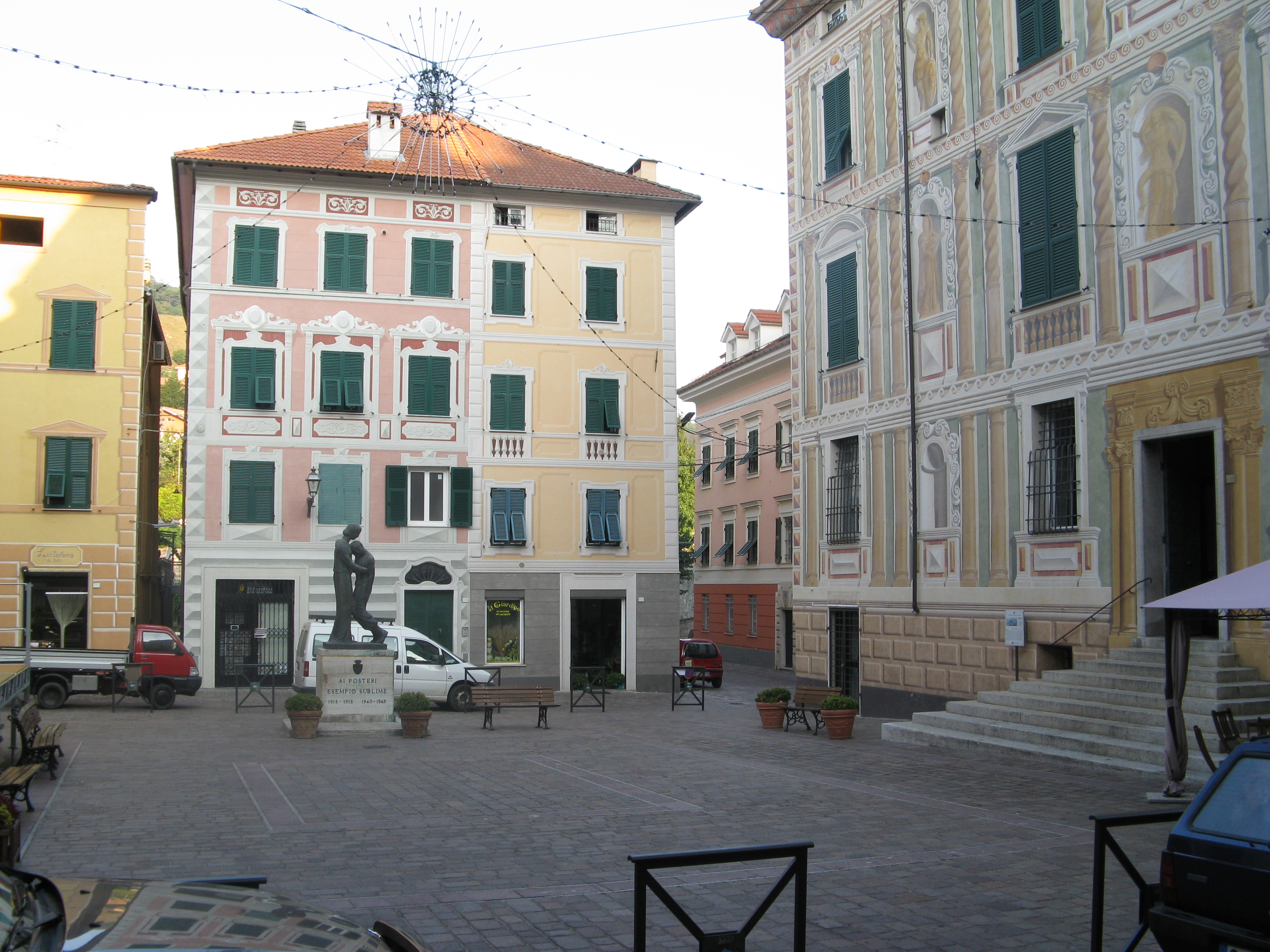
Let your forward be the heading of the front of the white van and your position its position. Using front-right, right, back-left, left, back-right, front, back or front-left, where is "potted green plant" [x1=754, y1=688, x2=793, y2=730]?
front-right

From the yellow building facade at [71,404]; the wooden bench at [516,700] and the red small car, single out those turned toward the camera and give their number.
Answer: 2

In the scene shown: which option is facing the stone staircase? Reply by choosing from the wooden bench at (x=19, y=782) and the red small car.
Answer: the wooden bench

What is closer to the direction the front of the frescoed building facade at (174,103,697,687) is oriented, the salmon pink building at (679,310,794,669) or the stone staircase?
the stone staircase

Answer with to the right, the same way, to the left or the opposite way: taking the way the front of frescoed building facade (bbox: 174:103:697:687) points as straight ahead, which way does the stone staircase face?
to the right

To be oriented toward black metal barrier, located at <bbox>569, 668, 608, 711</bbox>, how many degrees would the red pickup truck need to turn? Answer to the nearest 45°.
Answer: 0° — it already faces it

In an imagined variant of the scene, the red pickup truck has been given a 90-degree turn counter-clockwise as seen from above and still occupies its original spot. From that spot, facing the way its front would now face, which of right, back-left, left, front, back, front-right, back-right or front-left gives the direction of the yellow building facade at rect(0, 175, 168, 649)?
front

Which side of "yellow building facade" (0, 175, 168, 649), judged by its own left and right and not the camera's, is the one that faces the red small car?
left

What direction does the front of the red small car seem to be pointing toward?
away from the camera

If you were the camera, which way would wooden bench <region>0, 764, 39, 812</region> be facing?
facing to the right of the viewer
